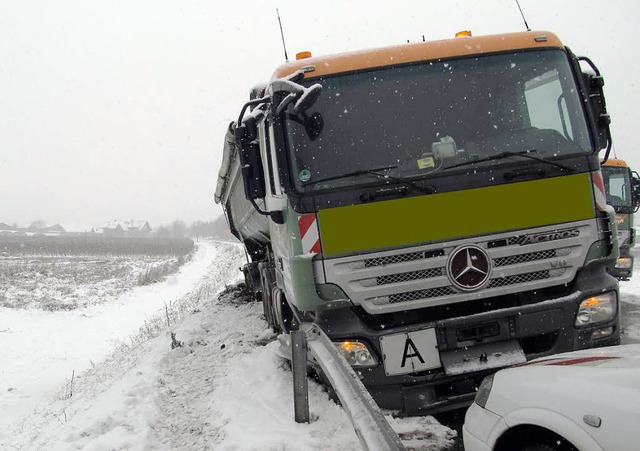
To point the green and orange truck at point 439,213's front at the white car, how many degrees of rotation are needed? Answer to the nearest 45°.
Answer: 0° — it already faces it

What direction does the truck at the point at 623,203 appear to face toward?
toward the camera

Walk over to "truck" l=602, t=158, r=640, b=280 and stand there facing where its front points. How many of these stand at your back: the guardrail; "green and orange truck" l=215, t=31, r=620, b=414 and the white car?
0

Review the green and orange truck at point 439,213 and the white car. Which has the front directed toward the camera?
the green and orange truck

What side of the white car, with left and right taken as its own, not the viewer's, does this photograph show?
left

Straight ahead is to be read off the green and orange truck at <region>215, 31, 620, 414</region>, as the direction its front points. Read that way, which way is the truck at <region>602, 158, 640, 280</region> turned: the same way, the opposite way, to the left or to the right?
the same way

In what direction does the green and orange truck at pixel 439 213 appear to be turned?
toward the camera

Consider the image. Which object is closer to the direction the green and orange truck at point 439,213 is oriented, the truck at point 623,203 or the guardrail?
the guardrail

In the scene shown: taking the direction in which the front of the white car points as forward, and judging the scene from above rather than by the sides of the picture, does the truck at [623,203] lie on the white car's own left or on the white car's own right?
on the white car's own right

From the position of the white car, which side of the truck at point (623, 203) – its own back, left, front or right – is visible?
front
